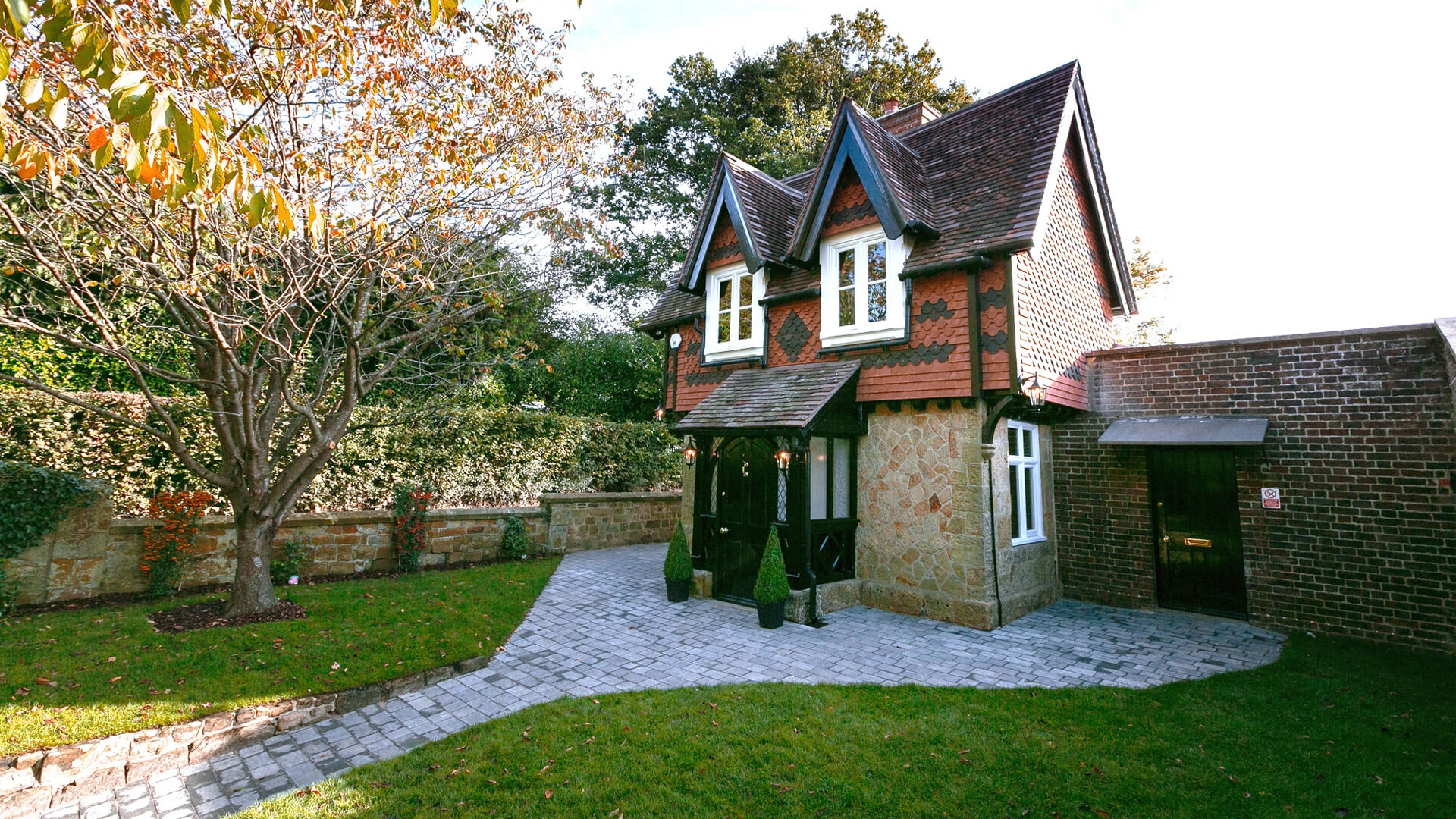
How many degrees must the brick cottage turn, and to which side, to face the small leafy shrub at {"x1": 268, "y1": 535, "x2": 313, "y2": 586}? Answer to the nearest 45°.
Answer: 0° — it already faces it

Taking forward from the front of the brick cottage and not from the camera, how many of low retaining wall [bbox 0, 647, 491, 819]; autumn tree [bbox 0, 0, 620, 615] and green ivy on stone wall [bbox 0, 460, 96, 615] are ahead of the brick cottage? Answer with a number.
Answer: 3

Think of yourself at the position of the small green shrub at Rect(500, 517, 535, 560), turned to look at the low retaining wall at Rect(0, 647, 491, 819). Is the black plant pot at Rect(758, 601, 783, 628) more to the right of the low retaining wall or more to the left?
left

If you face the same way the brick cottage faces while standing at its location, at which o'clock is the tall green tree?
The tall green tree is roughly at 3 o'clock from the brick cottage.

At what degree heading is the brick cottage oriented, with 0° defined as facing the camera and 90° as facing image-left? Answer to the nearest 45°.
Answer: approximately 45°
